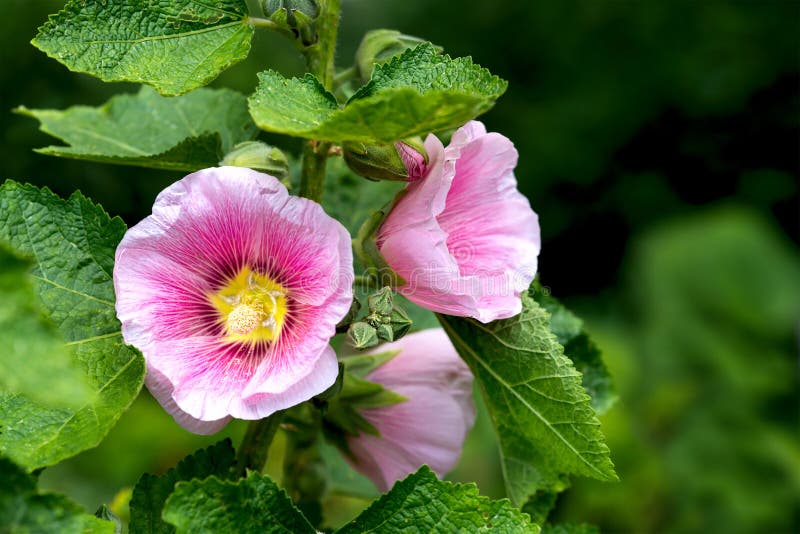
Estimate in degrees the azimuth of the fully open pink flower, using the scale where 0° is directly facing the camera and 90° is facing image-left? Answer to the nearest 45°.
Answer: approximately 0°
